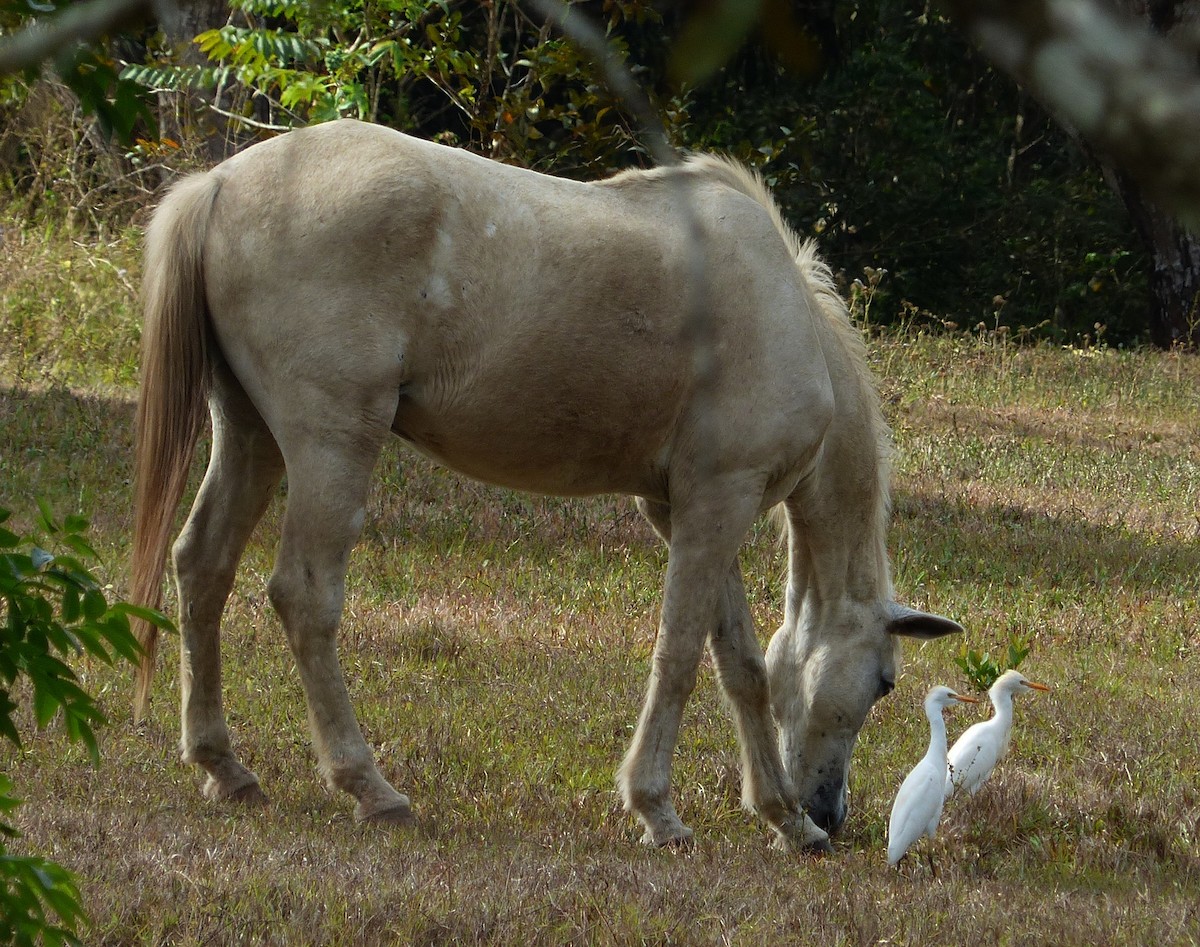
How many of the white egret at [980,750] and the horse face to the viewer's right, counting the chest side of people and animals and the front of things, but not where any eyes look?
2

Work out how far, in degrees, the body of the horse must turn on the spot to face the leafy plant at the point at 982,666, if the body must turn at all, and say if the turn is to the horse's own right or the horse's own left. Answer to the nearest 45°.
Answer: approximately 45° to the horse's own left

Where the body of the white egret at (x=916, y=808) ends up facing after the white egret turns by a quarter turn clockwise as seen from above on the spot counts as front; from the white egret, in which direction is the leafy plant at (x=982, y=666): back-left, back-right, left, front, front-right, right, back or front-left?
back

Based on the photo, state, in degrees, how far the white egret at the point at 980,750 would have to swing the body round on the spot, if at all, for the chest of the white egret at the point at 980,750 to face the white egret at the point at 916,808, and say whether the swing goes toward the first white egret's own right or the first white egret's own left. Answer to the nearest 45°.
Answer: approximately 90° to the first white egret's own right

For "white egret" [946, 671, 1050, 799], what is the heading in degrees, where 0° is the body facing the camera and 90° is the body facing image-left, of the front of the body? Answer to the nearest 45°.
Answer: approximately 270°

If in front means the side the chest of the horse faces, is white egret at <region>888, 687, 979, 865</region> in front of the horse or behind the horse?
in front

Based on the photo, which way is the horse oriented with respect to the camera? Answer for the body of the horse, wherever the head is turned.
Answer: to the viewer's right

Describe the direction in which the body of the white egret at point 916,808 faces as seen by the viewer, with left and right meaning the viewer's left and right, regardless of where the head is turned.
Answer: facing to the right of the viewer
